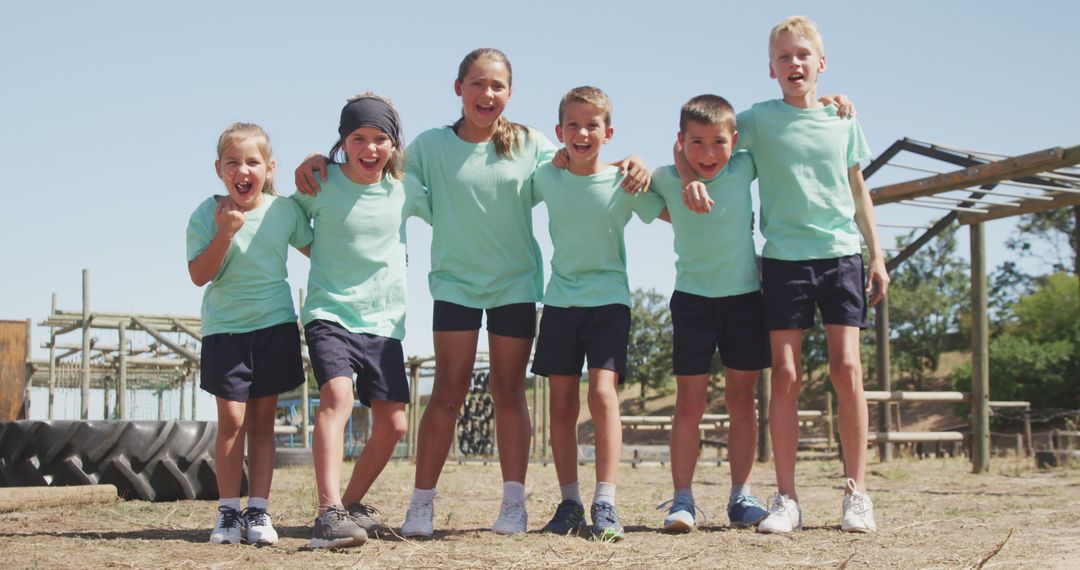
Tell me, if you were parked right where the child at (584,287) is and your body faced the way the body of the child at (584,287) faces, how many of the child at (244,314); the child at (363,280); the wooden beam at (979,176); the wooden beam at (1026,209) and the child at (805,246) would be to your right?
2

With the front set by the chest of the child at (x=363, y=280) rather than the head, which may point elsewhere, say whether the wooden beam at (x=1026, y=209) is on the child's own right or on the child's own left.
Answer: on the child's own left

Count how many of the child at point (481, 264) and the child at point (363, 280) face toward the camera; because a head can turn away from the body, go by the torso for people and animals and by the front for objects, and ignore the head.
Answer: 2

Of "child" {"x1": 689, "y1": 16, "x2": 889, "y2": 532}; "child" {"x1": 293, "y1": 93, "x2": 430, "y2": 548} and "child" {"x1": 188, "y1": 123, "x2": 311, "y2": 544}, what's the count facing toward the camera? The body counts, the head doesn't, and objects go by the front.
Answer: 3

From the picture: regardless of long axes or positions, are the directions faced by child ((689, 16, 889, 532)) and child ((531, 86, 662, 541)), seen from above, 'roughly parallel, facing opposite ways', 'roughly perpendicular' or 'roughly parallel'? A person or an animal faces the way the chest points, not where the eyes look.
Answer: roughly parallel

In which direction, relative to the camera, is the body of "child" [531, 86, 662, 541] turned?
toward the camera

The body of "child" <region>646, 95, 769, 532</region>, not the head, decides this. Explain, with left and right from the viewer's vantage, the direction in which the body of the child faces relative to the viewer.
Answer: facing the viewer

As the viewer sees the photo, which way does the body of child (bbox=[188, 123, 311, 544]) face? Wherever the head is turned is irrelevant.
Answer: toward the camera

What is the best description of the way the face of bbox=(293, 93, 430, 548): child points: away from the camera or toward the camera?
toward the camera

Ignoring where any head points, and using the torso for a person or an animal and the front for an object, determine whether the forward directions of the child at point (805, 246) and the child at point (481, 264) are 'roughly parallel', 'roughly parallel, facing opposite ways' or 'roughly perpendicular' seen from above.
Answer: roughly parallel

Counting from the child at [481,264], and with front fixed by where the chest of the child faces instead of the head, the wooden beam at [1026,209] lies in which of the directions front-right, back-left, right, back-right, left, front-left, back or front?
back-left

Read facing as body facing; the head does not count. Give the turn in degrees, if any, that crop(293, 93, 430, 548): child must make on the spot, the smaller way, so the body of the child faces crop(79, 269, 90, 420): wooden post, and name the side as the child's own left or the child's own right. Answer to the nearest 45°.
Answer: approximately 180°
